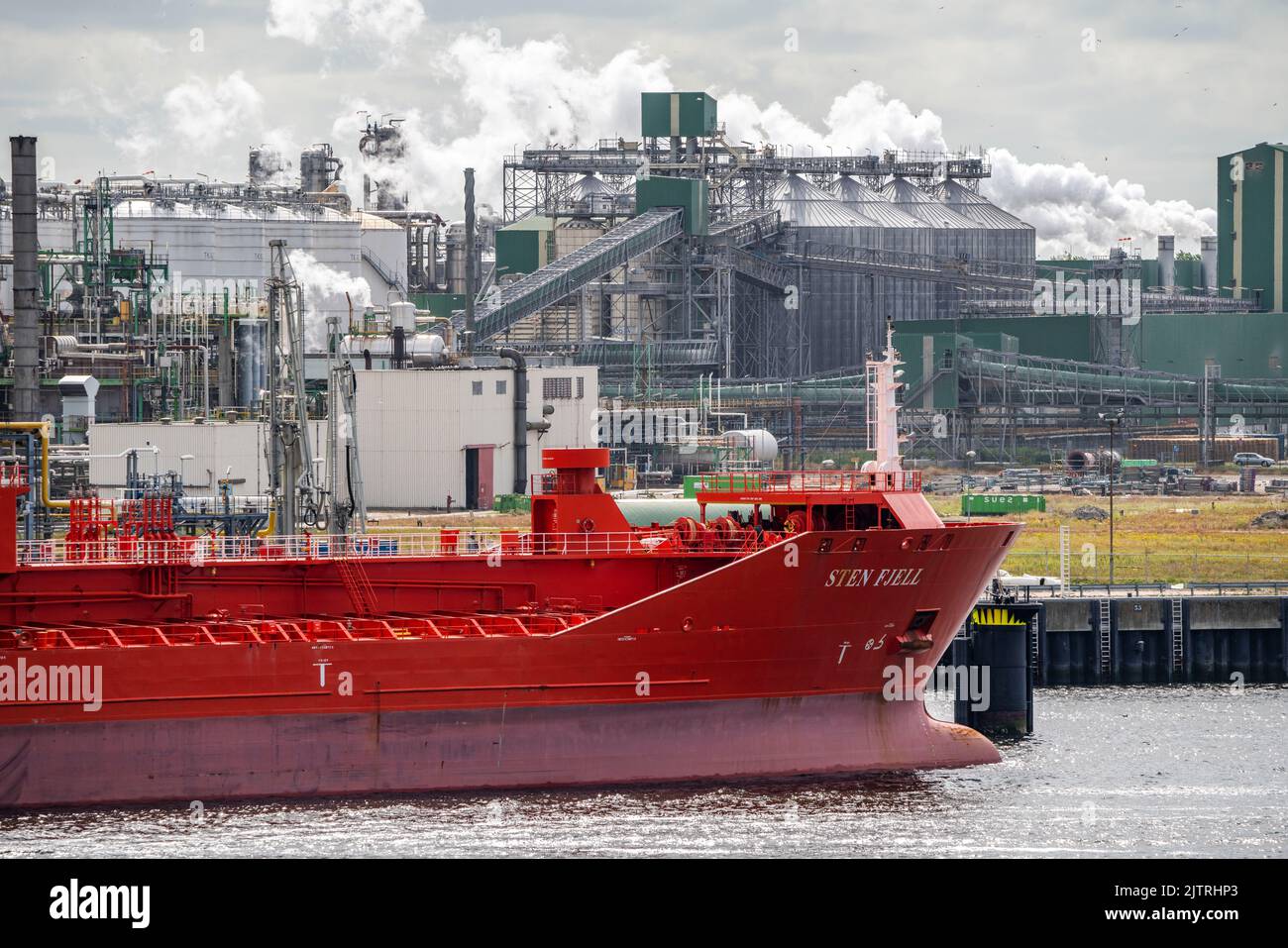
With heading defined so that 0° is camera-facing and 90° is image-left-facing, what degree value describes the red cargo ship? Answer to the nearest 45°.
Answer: approximately 270°
